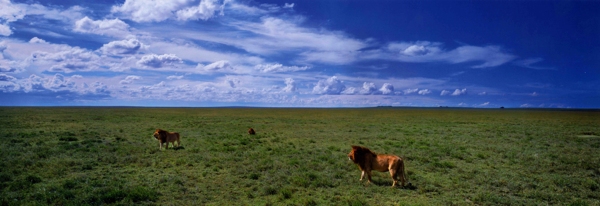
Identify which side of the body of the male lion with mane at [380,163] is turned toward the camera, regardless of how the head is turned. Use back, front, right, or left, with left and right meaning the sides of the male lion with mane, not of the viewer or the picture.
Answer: left

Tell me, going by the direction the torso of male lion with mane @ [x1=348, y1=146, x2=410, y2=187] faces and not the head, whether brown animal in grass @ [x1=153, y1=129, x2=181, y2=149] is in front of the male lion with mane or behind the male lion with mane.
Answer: in front
